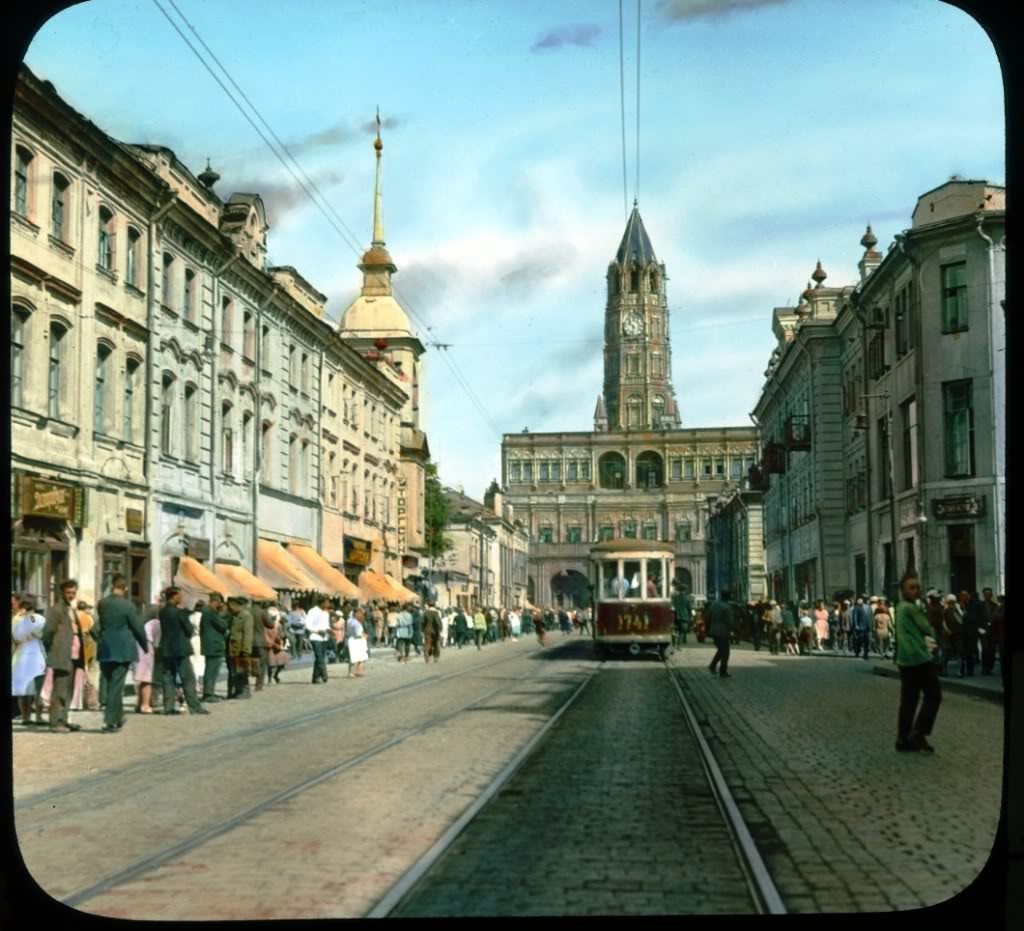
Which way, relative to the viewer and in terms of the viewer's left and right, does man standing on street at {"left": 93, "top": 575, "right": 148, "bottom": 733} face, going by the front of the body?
facing away from the viewer

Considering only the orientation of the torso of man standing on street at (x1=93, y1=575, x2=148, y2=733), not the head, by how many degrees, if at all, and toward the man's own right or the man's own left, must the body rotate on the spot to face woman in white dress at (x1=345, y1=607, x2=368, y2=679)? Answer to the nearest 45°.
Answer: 0° — they already face them

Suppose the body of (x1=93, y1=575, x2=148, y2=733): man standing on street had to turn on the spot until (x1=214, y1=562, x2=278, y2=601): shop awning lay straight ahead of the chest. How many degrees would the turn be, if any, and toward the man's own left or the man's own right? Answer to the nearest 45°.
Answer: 0° — they already face it

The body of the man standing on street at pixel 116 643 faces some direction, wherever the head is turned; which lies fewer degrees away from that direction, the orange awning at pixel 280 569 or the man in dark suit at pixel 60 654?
the orange awning
